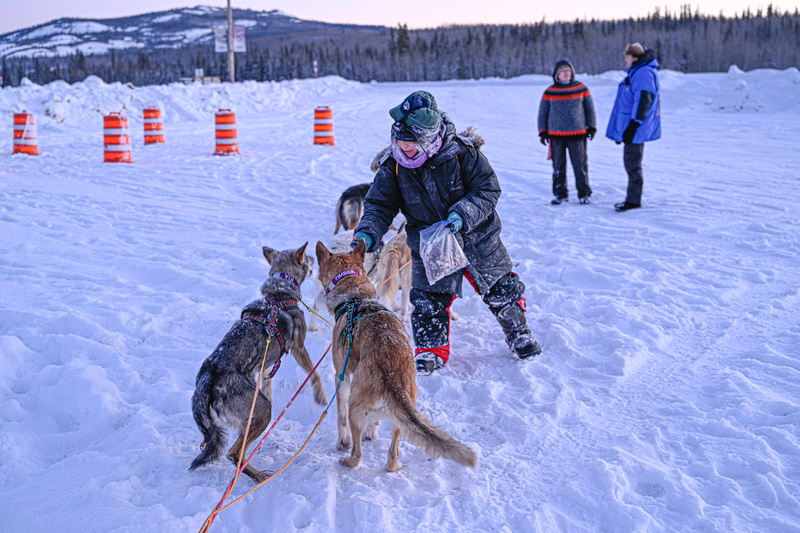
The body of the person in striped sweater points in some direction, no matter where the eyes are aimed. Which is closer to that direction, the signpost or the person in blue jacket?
the person in blue jacket

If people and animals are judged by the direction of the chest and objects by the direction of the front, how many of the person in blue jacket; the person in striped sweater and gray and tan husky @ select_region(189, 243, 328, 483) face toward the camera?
1

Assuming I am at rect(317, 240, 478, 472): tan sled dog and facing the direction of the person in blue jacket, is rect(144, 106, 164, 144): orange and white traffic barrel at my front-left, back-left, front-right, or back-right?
front-left

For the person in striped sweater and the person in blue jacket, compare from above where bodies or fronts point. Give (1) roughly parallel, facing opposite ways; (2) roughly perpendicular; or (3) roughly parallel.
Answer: roughly perpendicular

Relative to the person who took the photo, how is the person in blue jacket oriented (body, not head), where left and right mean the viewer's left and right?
facing to the left of the viewer

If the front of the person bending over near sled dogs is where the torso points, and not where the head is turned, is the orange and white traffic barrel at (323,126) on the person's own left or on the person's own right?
on the person's own right

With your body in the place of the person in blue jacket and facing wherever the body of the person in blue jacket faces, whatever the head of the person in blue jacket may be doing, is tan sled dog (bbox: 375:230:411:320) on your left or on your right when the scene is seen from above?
on your left

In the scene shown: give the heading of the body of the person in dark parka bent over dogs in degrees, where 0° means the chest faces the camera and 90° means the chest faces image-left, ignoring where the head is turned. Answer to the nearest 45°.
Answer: approximately 45°

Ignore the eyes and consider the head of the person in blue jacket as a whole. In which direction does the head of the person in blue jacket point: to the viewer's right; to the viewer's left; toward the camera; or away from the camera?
to the viewer's left

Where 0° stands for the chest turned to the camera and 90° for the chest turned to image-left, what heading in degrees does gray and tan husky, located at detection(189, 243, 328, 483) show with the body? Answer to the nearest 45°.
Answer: approximately 225°

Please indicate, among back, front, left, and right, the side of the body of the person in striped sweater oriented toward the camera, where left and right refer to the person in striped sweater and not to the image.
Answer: front

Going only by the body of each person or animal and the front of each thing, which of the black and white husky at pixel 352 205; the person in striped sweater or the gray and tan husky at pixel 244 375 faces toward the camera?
the person in striped sweater

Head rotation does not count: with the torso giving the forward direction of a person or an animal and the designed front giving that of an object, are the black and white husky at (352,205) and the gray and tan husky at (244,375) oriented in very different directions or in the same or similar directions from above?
same or similar directions

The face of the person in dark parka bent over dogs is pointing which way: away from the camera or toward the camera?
toward the camera
